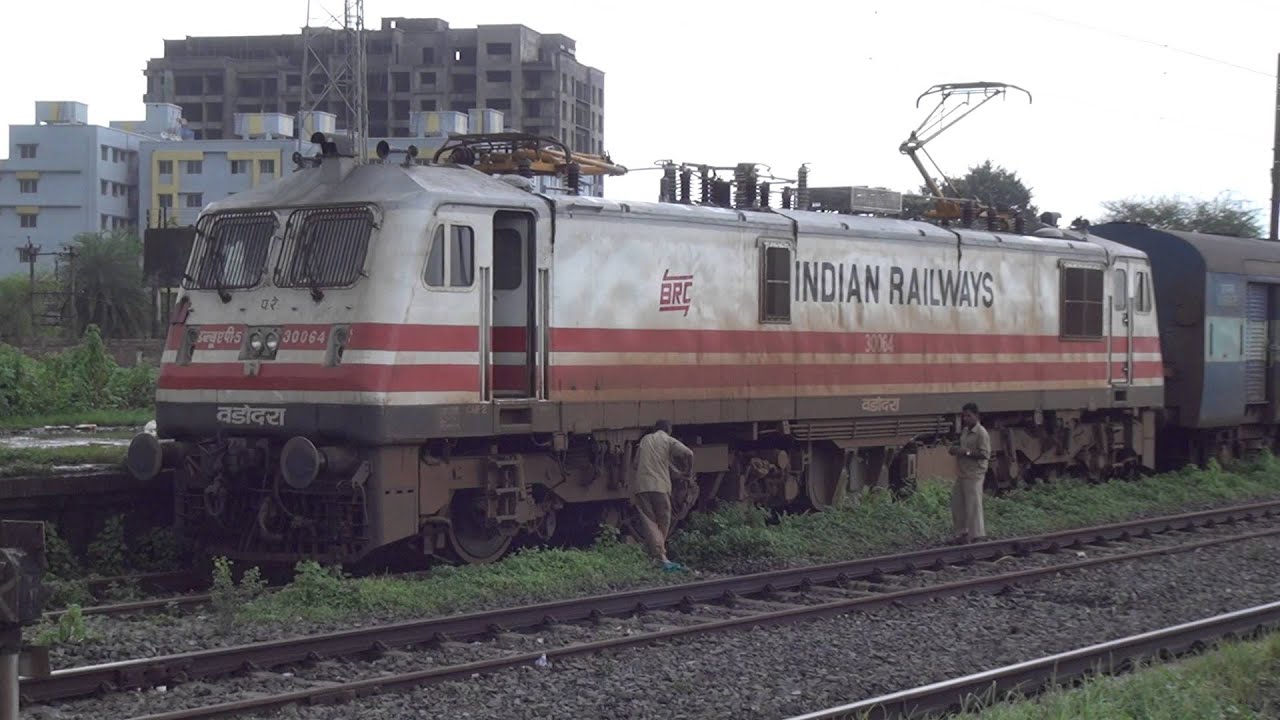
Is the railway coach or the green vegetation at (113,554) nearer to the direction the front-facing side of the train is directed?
the green vegetation

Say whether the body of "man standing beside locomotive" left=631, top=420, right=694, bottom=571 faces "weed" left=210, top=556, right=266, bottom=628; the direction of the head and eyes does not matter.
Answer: no

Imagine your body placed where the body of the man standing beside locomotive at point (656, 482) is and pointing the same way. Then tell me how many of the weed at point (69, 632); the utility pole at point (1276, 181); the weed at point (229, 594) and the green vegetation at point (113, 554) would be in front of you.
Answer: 1

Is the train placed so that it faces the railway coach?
no

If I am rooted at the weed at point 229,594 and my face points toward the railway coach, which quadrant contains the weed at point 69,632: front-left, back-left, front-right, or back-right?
back-right

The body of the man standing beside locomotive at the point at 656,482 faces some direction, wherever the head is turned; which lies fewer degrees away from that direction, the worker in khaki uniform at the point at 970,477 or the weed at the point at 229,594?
the worker in khaki uniform

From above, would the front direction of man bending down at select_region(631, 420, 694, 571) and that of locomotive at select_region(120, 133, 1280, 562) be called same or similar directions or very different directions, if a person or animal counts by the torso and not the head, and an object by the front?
very different directions

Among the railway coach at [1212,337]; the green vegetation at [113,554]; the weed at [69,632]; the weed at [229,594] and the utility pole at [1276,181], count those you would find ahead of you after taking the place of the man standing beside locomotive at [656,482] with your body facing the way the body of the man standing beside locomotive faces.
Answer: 2

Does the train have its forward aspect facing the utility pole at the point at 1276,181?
no

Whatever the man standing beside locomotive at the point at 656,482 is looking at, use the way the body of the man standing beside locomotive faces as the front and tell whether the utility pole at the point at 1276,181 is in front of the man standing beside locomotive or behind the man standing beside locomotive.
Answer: in front

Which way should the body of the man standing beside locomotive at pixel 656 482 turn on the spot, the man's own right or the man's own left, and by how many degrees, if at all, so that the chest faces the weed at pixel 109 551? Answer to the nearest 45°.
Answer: approximately 135° to the man's own left

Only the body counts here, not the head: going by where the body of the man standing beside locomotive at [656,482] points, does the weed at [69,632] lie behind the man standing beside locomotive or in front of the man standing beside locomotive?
behind

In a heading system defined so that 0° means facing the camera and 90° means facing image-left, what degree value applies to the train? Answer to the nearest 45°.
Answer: approximately 45°

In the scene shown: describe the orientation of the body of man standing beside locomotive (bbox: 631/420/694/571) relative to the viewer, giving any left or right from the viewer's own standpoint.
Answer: facing away from the viewer and to the right of the viewer
